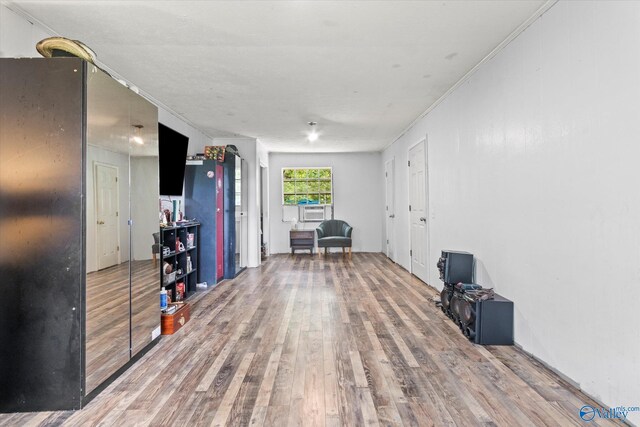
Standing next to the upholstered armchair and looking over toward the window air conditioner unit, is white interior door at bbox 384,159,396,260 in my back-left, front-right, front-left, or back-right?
back-right

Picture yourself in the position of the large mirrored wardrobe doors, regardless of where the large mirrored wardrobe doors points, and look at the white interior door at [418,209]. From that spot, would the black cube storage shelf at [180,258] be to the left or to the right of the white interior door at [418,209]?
left

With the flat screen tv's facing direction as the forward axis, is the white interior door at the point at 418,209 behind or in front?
in front

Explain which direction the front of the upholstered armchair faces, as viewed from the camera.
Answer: facing the viewer

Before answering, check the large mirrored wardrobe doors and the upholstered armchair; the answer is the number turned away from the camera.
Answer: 0

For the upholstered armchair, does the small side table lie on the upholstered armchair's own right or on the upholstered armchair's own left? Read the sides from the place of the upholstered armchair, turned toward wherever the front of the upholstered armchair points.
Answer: on the upholstered armchair's own right

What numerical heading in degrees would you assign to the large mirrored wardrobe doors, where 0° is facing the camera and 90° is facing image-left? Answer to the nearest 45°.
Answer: approximately 315°

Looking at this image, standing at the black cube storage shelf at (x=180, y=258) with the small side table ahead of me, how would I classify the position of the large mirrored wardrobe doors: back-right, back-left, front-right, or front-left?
back-right

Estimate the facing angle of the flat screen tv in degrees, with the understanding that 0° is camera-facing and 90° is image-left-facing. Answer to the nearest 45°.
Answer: approximately 315°

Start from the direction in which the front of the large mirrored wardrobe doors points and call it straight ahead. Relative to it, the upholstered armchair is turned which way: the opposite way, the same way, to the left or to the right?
to the right

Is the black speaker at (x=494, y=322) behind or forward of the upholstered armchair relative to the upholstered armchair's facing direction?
forward

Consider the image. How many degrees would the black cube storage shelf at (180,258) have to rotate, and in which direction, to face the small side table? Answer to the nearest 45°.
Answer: approximately 90° to its left

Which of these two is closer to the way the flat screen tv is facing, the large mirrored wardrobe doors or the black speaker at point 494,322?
the black speaker

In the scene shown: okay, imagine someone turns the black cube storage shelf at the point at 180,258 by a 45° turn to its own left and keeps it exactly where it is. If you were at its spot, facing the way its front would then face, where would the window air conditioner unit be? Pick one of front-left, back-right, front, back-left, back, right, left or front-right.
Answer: front-left

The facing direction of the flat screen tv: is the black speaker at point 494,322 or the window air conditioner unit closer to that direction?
the black speaker

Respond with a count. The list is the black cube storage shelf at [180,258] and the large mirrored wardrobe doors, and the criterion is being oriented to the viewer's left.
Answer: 0

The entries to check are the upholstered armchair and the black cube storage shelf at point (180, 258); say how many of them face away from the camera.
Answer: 0
